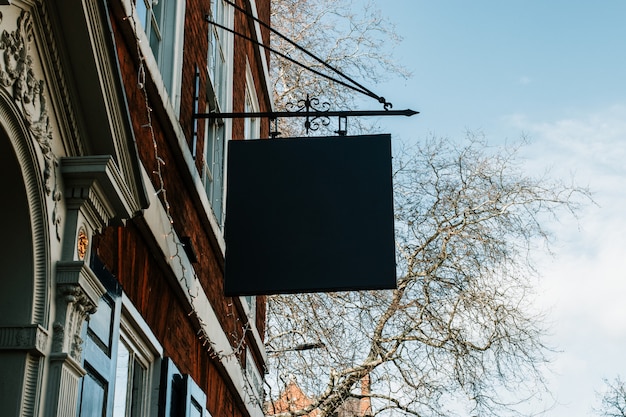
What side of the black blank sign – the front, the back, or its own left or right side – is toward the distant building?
back

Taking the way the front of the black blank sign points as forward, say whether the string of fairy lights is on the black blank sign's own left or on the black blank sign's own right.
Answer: on the black blank sign's own right

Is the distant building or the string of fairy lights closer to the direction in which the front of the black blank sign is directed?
the string of fairy lights

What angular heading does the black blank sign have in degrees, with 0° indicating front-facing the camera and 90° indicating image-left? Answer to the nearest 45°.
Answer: approximately 0°
